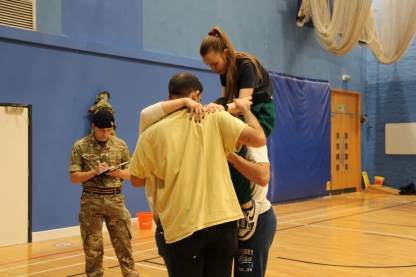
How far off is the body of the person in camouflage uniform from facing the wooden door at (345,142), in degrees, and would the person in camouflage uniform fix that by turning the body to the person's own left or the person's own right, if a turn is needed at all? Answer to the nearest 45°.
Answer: approximately 135° to the person's own left

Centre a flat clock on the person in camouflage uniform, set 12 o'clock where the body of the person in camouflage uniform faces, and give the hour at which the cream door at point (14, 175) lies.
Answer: The cream door is roughly at 5 o'clock from the person in camouflage uniform.

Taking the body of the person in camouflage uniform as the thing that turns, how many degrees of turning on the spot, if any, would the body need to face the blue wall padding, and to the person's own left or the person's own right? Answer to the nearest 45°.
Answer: approximately 135° to the person's own left

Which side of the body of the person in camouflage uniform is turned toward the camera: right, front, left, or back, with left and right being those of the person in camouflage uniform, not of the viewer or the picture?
front

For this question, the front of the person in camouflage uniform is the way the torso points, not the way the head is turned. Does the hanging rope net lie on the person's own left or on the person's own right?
on the person's own left
